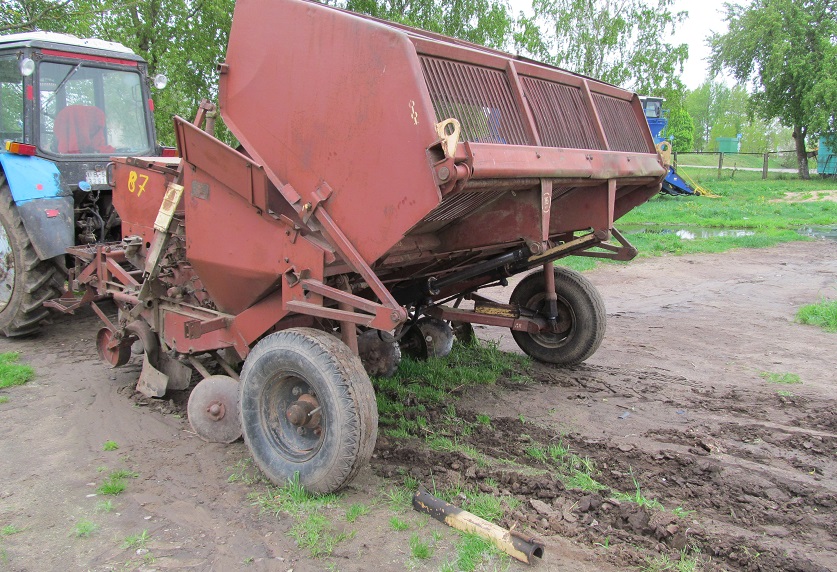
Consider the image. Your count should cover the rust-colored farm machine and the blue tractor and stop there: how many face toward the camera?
0

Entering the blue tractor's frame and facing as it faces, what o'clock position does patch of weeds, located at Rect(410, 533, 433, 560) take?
The patch of weeds is roughly at 7 o'clock from the blue tractor.

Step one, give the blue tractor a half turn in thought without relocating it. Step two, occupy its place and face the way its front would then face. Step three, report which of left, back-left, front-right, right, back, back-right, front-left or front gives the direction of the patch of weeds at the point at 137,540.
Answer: front-right

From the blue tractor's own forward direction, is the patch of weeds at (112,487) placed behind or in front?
behind

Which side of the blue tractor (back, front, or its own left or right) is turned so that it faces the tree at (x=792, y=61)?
right

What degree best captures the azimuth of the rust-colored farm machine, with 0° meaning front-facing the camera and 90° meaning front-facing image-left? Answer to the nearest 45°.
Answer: approximately 135°

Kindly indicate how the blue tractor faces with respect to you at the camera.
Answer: facing away from the viewer and to the left of the viewer

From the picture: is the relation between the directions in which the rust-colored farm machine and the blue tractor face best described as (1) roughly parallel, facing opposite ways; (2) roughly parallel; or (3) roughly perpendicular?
roughly parallel

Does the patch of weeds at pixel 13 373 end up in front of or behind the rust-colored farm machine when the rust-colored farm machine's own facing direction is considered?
in front

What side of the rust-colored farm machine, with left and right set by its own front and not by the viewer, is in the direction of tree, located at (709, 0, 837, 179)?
right

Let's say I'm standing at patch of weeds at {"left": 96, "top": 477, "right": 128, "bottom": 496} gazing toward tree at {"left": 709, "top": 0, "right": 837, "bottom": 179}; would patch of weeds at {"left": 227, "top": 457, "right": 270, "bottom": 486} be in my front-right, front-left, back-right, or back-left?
front-right
